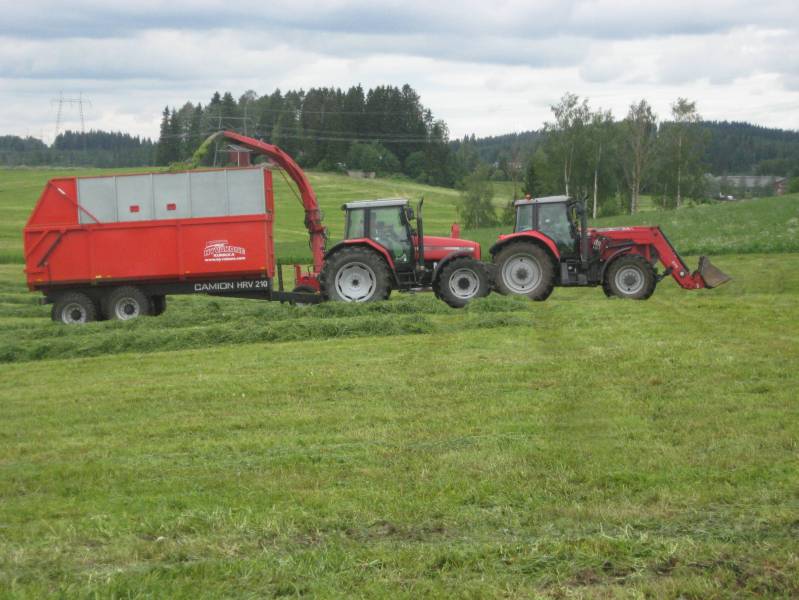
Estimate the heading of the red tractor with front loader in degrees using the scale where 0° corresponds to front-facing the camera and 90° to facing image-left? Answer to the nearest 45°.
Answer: approximately 270°
